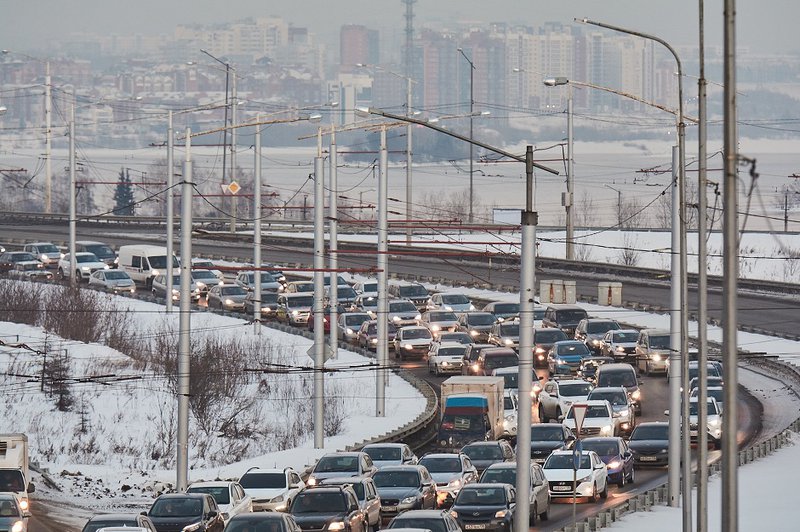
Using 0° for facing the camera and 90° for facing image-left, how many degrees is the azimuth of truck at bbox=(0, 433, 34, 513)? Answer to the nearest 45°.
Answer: approximately 0°

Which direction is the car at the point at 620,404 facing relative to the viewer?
toward the camera

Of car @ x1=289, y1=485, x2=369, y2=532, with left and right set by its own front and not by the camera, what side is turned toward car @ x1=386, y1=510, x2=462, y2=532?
left

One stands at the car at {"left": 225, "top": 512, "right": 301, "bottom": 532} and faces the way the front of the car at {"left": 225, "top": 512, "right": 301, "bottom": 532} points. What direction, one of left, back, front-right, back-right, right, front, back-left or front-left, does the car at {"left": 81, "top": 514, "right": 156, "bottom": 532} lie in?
front-right

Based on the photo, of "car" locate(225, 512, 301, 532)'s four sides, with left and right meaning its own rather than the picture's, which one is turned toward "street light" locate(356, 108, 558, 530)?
left

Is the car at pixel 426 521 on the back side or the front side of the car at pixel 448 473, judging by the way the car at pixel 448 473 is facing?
on the front side

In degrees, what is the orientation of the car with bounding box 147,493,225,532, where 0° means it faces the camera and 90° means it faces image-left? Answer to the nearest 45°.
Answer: approximately 45°
